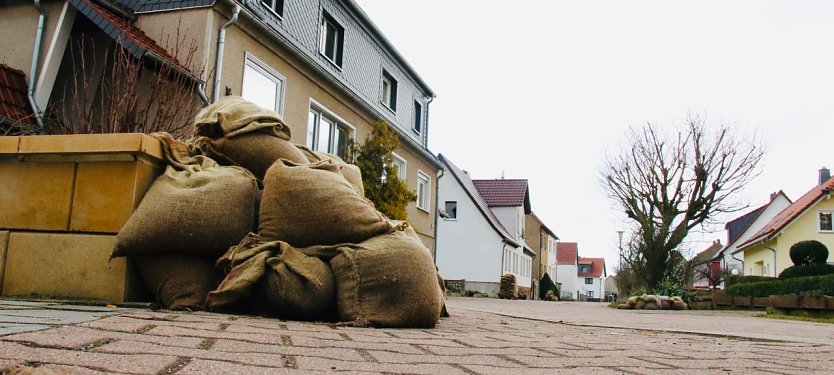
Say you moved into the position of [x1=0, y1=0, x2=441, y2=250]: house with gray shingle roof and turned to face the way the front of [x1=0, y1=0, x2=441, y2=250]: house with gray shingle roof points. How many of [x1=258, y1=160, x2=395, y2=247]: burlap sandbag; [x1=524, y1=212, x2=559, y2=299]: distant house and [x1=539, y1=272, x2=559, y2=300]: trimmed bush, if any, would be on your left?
2

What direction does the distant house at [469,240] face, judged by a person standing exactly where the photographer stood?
facing to the right of the viewer

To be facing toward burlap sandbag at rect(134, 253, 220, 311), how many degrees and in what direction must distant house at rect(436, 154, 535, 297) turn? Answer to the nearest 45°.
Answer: approximately 90° to its right

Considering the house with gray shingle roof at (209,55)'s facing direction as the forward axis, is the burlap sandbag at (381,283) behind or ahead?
ahead

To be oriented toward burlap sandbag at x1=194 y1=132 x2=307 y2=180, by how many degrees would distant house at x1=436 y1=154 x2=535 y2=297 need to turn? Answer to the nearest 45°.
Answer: approximately 90° to its right

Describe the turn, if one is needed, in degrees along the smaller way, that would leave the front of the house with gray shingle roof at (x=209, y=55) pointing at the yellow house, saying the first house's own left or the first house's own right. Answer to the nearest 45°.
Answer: approximately 90° to the first house's own left

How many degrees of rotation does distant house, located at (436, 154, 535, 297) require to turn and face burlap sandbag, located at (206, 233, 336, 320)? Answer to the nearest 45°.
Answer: approximately 90° to its right

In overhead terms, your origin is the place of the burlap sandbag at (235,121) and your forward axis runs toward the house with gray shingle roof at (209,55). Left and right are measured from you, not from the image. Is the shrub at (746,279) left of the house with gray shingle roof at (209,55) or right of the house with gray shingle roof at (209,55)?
right

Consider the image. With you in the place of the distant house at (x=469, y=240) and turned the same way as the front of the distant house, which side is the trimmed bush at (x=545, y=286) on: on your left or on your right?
on your left

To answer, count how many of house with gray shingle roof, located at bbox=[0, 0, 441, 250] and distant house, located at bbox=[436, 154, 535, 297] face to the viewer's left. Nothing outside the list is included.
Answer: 0

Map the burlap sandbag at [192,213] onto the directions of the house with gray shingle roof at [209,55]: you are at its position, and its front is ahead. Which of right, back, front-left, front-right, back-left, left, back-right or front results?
front-right

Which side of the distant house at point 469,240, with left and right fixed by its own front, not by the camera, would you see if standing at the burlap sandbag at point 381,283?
right

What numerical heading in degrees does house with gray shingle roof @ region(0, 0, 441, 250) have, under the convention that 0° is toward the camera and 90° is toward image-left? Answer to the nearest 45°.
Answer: approximately 315°

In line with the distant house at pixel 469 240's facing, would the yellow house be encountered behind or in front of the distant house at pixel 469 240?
in front

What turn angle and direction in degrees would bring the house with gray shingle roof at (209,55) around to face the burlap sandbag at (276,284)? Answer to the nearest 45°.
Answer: approximately 45° to its right

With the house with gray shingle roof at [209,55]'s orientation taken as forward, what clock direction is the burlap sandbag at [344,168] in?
The burlap sandbag is roughly at 1 o'clock from the house with gray shingle roof.

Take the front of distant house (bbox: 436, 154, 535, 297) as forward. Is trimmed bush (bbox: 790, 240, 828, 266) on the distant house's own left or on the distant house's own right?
on the distant house's own right

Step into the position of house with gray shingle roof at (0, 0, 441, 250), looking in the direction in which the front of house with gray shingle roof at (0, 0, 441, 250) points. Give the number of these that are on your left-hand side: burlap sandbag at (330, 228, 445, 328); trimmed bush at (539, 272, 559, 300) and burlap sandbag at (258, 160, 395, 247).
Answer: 1

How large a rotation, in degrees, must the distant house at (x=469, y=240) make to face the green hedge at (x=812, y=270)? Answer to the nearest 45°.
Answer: approximately 45° to its right
